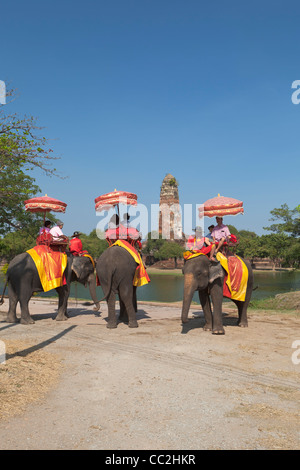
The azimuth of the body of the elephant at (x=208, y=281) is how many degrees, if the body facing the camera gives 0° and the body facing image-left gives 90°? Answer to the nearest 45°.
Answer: approximately 45°

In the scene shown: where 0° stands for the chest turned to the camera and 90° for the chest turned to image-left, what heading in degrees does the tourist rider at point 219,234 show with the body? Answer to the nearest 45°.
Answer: approximately 45°

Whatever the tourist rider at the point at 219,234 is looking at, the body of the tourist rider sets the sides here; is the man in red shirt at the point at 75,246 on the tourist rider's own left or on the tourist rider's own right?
on the tourist rider's own right

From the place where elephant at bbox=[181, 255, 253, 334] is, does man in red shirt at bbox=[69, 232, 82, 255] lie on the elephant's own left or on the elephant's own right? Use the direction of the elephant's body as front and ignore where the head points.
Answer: on the elephant's own right
